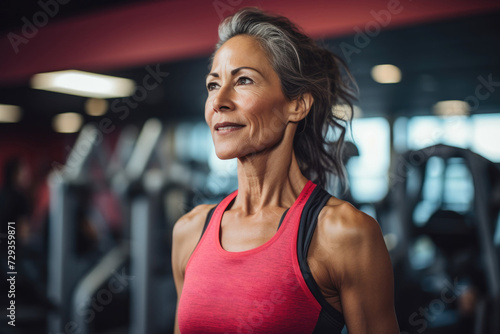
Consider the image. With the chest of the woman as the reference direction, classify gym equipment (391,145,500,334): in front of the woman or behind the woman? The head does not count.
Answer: behind

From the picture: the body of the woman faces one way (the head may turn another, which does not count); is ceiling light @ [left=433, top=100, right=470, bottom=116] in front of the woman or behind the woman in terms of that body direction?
behind

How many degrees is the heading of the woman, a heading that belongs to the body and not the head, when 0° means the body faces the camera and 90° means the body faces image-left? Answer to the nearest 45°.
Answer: approximately 45°

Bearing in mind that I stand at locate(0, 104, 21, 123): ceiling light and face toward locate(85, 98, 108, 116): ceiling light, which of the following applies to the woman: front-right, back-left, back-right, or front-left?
front-right

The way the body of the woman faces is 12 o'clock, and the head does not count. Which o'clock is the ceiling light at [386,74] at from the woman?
The ceiling light is roughly at 5 o'clock from the woman.

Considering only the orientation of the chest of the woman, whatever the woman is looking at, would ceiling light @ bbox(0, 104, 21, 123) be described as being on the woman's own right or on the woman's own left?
on the woman's own right

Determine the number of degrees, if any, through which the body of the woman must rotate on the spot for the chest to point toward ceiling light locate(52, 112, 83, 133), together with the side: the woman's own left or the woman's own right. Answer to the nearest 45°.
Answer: approximately 90° to the woman's own right

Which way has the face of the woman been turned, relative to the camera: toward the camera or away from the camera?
toward the camera
